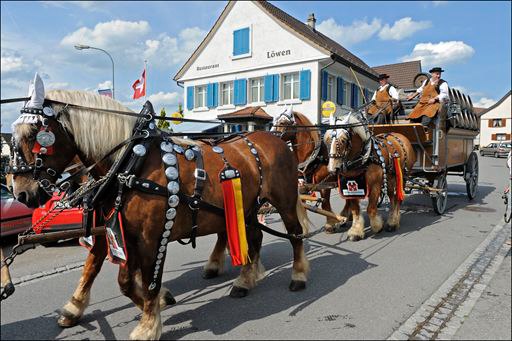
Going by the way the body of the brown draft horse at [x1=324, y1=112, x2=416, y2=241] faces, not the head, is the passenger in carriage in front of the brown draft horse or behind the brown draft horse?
behind

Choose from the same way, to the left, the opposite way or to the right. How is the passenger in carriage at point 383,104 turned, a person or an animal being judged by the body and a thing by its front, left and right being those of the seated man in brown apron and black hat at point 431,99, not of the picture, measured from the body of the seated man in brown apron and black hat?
the same way

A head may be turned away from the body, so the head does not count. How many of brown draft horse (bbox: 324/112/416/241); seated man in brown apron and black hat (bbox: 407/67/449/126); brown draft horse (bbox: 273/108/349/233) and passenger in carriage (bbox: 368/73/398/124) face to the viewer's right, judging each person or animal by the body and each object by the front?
0

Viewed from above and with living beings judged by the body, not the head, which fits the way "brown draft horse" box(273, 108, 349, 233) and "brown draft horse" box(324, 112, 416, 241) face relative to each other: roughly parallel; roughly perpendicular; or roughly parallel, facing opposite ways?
roughly parallel

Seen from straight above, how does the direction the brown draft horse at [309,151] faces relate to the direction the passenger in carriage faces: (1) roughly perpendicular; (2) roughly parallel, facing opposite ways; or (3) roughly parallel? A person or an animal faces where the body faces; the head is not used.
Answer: roughly parallel

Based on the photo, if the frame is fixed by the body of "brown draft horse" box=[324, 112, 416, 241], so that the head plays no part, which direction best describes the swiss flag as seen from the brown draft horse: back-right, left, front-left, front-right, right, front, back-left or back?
right

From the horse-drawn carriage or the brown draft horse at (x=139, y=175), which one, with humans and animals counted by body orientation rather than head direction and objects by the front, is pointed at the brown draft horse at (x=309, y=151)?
the horse-drawn carriage

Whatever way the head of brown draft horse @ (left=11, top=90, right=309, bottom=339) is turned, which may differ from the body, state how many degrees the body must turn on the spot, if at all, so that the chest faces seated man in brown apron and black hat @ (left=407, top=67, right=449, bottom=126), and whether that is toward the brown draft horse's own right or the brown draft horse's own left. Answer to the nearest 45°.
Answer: approximately 180°

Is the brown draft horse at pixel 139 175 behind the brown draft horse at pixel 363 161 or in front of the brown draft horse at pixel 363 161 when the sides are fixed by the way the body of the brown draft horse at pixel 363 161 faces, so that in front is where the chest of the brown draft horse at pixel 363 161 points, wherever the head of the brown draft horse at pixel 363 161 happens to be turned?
in front

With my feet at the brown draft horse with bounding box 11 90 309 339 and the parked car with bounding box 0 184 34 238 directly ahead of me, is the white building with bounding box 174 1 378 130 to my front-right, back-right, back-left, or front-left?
front-right

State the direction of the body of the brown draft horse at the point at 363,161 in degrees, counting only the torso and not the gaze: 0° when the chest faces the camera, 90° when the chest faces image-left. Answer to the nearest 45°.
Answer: approximately 45°

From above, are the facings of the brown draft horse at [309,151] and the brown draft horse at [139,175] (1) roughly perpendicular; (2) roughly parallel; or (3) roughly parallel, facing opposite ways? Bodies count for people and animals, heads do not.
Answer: roughly parallel

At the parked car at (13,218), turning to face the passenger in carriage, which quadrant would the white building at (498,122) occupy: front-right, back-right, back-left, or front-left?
front-left

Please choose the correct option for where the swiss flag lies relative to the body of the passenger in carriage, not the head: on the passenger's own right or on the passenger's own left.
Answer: on the passenger's own right

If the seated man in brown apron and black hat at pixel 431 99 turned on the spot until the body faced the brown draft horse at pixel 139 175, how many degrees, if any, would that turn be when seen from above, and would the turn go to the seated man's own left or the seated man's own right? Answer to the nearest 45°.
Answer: approximately 45° to the seated man's own left

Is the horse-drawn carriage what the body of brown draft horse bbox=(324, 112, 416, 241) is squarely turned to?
no

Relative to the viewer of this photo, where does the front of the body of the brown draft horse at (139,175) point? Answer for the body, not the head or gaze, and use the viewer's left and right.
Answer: facing the viewer and to the left of the viewer

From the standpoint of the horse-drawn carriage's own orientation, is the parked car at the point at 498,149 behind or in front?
behind

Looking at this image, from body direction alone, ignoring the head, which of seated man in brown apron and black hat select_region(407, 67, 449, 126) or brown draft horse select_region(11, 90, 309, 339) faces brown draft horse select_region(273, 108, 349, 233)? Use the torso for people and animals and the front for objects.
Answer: the seated man in brown apron and black hat
